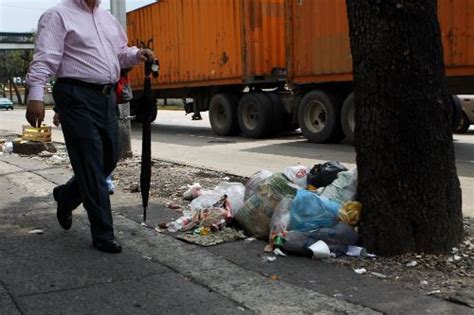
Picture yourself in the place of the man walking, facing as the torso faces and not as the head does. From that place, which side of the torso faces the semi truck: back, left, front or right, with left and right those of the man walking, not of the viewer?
left

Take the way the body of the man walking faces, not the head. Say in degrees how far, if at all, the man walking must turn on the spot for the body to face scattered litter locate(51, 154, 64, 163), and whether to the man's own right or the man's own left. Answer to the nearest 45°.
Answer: approximately 135° to the man's own left

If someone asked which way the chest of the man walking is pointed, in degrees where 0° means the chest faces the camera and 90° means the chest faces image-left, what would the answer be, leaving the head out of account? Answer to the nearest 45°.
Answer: approximately 315°

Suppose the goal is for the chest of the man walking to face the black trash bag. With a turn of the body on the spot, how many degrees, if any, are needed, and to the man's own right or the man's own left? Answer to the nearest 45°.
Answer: approximately 45° to the man's own left

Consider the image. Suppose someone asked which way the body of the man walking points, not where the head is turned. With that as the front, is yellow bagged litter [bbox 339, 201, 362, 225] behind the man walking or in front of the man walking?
in front

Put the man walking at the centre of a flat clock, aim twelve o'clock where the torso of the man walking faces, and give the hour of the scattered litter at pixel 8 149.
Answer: The scattered litter is roughly at 7 o'clock from the man walking.

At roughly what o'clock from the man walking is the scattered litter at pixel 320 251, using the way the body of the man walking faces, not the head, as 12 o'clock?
The scattered litter is roughly at 11 o'clock from the man walking.

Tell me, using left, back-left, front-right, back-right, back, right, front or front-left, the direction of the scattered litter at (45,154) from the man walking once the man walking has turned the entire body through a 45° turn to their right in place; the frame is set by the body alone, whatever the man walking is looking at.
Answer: back

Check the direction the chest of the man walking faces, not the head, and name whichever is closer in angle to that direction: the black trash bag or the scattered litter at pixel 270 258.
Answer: the scattered litter

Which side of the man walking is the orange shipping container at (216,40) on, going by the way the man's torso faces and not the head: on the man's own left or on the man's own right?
on the man's own left

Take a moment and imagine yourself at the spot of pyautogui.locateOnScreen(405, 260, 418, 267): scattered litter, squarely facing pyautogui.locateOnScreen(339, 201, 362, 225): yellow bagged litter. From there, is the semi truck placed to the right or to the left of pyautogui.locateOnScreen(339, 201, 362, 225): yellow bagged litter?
right

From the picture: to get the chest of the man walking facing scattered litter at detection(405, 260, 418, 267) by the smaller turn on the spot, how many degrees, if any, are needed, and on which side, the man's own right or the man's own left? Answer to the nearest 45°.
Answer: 0° — they already face it

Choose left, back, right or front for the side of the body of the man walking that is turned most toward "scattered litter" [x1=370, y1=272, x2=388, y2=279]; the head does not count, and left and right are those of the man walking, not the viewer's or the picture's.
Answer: front
